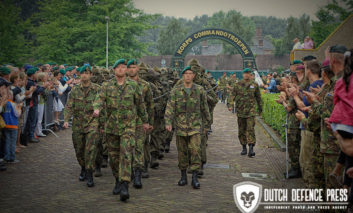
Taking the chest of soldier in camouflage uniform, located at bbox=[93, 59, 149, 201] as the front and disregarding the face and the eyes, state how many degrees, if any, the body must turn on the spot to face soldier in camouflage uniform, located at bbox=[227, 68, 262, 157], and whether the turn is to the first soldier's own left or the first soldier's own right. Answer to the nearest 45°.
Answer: approximately 135° to the first soldier's own left

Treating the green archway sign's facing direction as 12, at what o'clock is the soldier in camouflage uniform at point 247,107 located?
The soldier in camouflage uniform is roughly at 12 o'clock from the green archway sign.

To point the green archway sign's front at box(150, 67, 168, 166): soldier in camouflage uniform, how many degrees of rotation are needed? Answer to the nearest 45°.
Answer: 0° — it already faces them

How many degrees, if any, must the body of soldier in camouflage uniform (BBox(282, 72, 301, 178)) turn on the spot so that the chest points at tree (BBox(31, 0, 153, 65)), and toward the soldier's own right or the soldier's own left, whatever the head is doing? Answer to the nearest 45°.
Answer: approximately 45° to the soldier's own right

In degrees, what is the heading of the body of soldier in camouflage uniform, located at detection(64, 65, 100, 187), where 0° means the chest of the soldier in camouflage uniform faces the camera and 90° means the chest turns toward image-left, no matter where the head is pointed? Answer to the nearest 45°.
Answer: approximately 0°

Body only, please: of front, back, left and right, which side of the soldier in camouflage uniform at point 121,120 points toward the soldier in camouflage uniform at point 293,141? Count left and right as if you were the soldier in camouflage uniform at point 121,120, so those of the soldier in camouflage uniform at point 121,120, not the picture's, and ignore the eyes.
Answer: left

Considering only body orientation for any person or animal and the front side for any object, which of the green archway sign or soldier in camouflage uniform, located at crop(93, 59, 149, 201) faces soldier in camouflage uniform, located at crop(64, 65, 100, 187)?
the green archway sign

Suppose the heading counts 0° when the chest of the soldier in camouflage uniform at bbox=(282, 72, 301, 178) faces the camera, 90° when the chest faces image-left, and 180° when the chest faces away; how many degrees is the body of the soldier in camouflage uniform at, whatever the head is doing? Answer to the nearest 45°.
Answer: approximately 90°

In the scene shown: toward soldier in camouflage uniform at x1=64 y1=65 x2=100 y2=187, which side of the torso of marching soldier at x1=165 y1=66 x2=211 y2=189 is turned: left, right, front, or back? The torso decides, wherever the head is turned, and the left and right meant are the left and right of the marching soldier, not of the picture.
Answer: right
